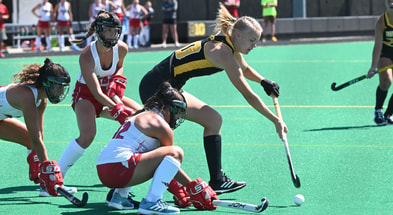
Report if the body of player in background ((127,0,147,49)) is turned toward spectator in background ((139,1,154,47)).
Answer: no

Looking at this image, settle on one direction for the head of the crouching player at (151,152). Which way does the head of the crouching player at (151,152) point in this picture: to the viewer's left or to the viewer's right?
to the viewer's right

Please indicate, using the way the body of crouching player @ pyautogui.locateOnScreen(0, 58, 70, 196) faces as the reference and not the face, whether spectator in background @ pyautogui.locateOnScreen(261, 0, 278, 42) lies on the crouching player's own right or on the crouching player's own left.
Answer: on the crouching player's own left

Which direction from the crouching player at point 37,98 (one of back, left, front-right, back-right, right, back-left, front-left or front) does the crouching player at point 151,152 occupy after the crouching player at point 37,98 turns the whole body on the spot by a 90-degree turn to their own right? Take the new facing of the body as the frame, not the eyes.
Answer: front-left

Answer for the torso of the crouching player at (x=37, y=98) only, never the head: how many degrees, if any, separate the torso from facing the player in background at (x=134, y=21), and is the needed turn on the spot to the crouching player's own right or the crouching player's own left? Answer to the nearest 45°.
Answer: approximately 90° to the crouching player's own left

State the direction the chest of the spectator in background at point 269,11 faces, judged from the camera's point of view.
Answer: toward the camera

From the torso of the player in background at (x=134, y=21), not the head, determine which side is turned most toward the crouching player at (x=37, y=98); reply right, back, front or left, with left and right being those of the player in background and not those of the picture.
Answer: front

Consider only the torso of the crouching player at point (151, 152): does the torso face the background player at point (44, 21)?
no

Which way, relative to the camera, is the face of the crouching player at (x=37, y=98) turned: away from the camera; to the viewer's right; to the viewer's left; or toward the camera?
to the viewer's right

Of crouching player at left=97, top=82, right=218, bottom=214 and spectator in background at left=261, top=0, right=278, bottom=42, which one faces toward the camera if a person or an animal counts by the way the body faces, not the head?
the spectator in background

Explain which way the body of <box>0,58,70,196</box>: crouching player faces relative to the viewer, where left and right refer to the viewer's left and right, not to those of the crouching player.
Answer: facing to the right of the viewer

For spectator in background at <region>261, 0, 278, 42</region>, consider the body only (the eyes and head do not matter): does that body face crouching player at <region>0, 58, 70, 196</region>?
yes

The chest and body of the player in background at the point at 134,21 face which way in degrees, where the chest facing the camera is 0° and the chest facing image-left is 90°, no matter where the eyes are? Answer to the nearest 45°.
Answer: approximately 0°

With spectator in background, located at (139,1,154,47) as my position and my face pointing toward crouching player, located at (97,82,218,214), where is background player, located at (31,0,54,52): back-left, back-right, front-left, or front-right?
front-right

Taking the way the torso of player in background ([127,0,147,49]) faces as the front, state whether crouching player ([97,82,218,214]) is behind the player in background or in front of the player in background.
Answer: in front

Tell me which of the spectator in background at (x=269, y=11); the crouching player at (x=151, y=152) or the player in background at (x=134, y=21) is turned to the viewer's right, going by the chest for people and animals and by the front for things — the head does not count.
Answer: the crouching player

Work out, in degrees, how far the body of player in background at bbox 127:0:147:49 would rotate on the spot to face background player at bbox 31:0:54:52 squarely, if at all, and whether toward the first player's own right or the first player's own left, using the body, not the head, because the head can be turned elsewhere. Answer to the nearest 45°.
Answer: approximately 45° to the first player's own right
